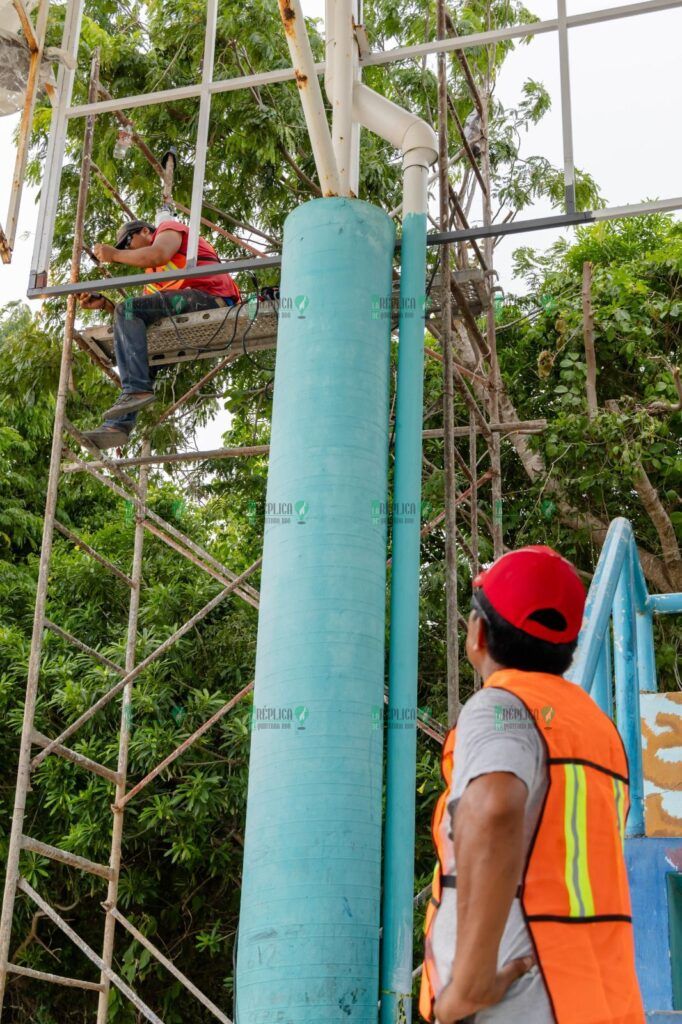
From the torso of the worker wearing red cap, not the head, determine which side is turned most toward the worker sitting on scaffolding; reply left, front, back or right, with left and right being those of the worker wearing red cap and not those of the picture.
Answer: front

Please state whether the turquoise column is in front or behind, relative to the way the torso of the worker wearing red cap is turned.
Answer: in front

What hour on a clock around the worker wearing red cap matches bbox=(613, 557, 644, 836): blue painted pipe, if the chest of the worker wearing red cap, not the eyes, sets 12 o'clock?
The blue painted pipe is roughly at 2 o'clock from the worker wearing red cap.

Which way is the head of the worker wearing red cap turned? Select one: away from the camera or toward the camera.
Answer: away from the camera

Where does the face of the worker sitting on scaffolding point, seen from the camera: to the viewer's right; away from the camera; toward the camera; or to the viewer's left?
to the viewer's left

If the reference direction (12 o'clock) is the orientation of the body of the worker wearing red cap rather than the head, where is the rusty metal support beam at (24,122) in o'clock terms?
The rusty metal support beam is roughly at 12 o'clock from the worker wearing red cap.

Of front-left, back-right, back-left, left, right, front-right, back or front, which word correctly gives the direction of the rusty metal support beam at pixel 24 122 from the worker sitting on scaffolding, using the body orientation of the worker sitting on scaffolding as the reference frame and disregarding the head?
front-left

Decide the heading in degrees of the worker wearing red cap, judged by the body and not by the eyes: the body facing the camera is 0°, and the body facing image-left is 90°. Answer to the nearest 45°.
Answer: approximately 135°

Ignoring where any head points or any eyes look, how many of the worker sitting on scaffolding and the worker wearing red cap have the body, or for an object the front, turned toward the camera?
0

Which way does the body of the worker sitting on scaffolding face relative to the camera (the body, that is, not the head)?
to the viewer's left
